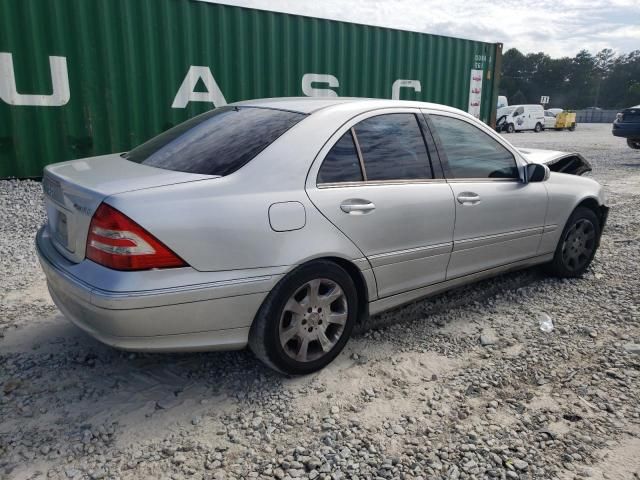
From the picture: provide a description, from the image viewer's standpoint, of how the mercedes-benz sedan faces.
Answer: facing away from the viewer and to the right of the viewer

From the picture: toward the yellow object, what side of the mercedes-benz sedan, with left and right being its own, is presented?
front

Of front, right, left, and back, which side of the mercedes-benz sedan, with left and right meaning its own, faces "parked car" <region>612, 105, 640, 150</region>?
front

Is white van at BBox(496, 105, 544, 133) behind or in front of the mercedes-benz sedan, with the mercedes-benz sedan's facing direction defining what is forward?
in front

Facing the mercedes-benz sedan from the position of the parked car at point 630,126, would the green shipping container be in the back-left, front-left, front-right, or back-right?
front-right

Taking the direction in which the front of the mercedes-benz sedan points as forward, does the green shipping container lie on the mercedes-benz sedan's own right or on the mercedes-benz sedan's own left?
on the mercedes-benz sedan's own left
